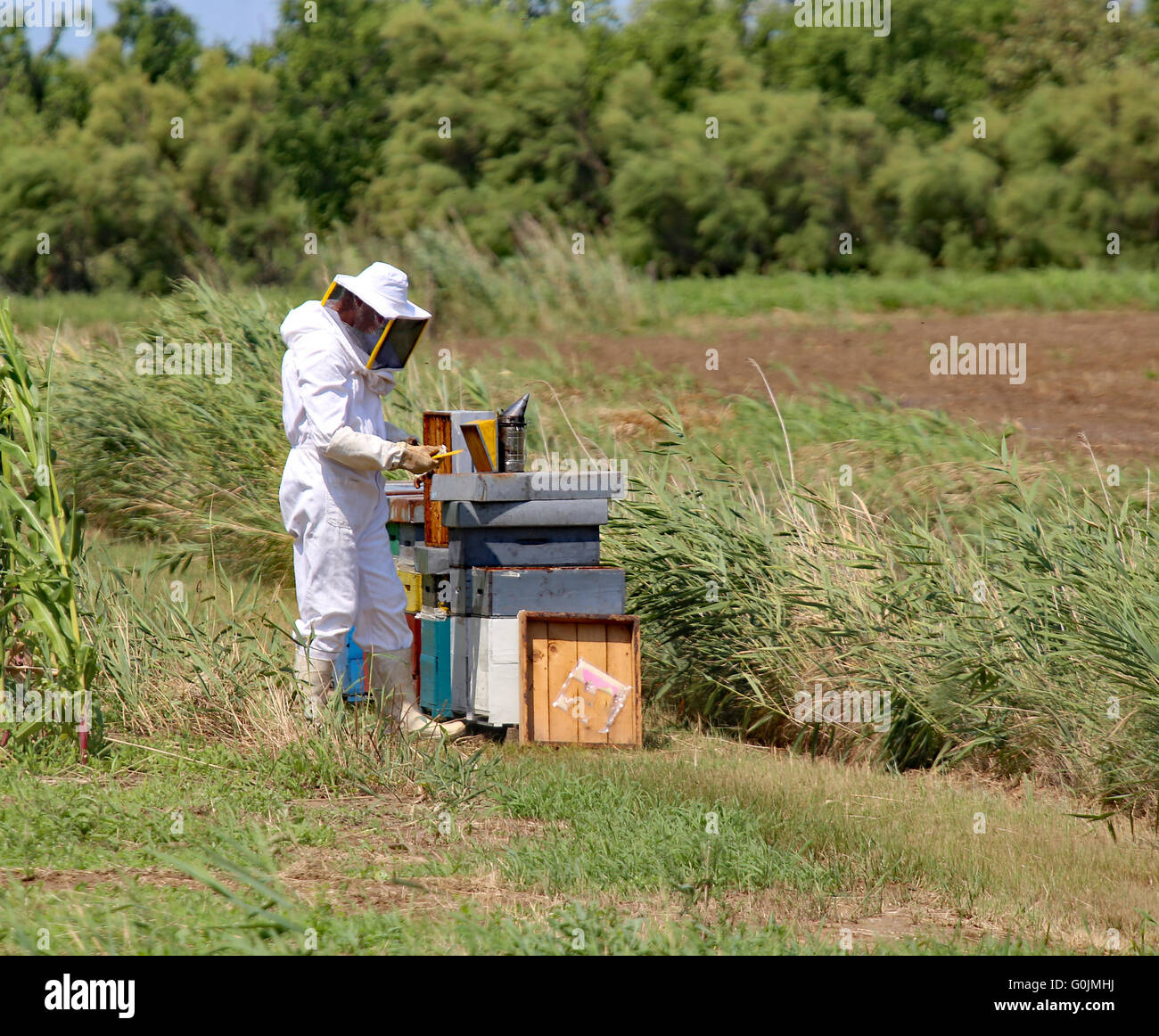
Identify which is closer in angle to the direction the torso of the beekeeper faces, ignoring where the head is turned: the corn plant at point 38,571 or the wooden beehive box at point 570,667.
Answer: the wooden beehive box

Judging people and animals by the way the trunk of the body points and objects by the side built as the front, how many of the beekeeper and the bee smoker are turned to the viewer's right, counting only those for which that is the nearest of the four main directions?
2

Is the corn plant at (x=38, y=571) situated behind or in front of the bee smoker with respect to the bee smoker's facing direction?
behind

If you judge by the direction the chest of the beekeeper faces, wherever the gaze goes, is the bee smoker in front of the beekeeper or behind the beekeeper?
in front

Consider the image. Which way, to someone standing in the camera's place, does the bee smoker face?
facing to the right of the viewer

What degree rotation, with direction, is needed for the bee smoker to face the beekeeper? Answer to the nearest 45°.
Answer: approximately 135° to its right

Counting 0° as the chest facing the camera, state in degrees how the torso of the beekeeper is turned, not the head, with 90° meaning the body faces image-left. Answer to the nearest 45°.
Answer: approximately 270°
